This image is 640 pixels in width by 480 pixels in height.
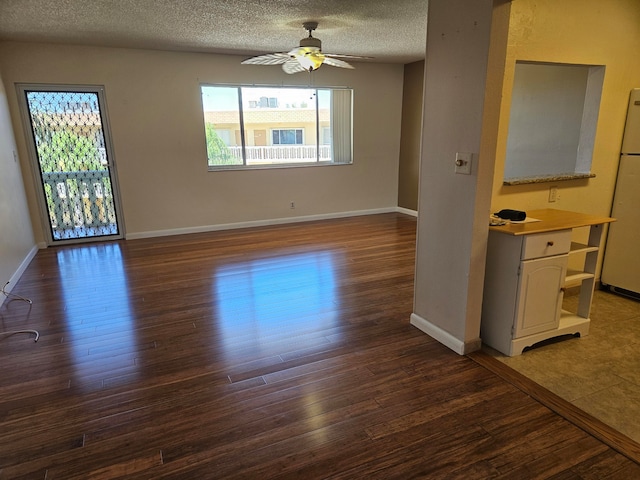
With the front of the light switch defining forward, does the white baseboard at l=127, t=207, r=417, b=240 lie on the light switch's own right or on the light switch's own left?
on the light switch's own right

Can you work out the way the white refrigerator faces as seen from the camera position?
facing the viewer and to the left of the viewer

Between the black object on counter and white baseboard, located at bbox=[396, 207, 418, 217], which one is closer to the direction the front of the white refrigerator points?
the black object on counter

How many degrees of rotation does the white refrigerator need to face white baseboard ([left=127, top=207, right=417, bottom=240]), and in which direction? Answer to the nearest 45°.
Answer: approximately 45° to its right

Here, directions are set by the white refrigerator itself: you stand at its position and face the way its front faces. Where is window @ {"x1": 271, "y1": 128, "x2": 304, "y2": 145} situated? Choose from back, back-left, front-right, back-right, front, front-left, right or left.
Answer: front-right

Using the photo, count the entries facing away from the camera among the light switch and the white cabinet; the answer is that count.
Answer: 0

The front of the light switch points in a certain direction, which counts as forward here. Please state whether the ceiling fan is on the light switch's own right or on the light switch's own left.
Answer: on the light switch's own right

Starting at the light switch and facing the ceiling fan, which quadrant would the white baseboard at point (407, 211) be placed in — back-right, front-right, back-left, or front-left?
front-right

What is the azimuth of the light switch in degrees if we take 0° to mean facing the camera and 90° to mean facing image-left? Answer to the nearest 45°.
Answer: approximately 45°

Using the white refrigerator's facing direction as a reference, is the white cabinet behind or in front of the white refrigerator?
in front

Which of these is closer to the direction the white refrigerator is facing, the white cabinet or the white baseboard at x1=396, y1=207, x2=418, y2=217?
the white cabinet

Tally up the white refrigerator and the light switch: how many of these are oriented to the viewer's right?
0

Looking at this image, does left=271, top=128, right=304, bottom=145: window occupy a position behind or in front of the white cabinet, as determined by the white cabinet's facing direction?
behind
